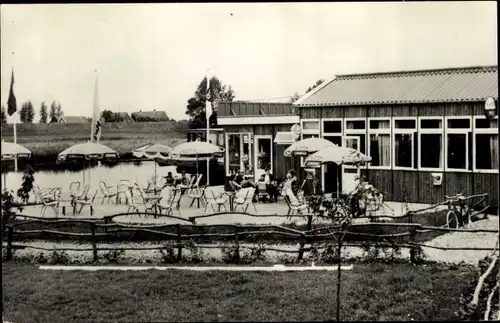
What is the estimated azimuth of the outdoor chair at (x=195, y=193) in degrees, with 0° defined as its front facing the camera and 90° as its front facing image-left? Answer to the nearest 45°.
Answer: approximately 90°

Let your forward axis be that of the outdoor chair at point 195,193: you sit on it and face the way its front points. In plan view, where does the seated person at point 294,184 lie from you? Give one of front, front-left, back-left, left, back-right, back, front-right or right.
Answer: back-left

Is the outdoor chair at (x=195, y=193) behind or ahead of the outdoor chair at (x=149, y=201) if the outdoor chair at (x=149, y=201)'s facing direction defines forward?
ahead
